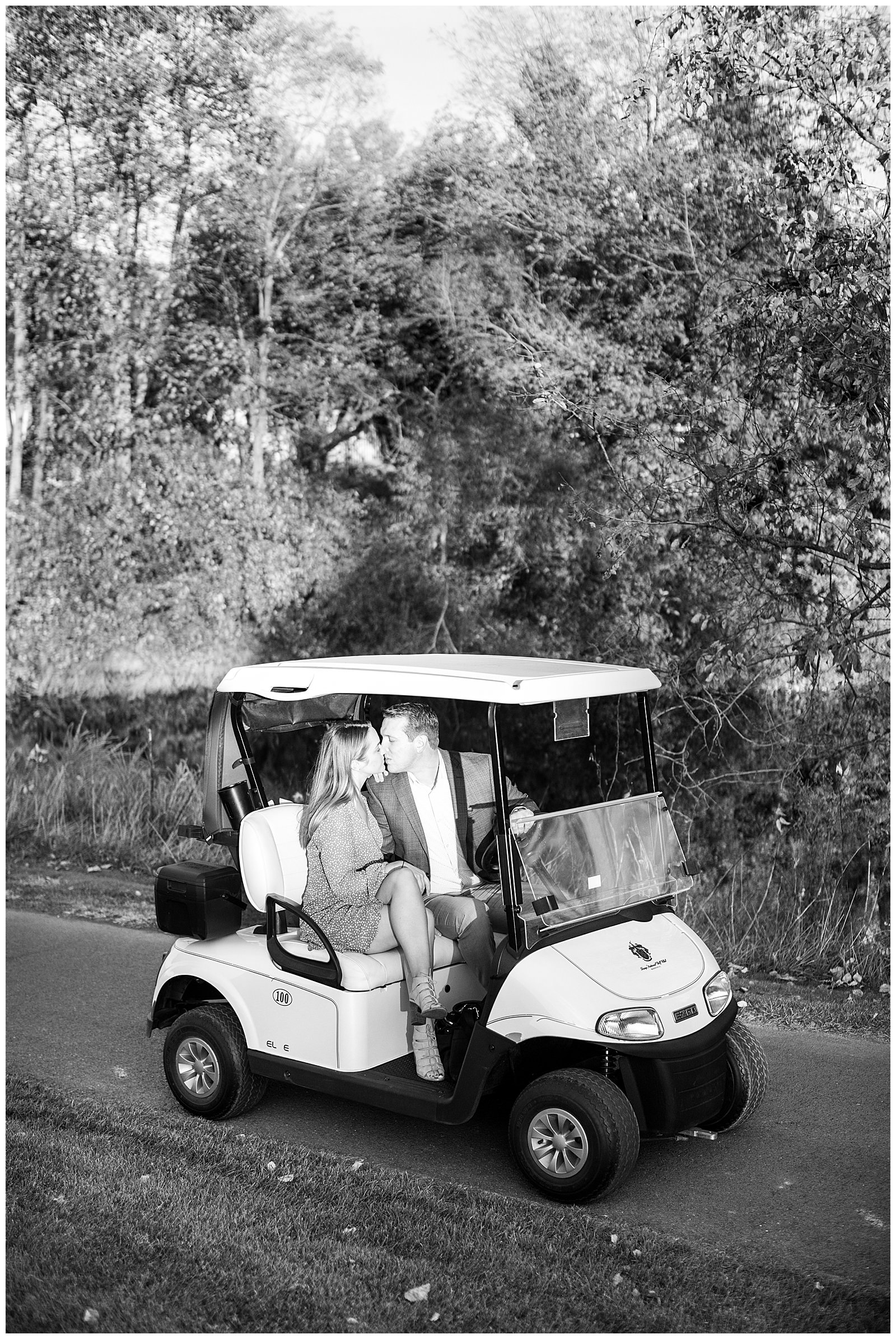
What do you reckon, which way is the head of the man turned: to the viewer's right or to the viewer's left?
to the viewer's left

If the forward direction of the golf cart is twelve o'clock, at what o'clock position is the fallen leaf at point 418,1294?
The fallen leaf is roughly at 2 o'clock from the golf cart.

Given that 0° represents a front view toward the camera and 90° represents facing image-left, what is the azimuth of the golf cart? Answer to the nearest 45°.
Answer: approximately 315°

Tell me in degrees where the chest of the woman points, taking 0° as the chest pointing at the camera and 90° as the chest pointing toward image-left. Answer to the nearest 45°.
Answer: approximately 270°

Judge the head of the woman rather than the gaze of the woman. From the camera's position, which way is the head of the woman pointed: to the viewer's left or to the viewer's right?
to the viewer's right
